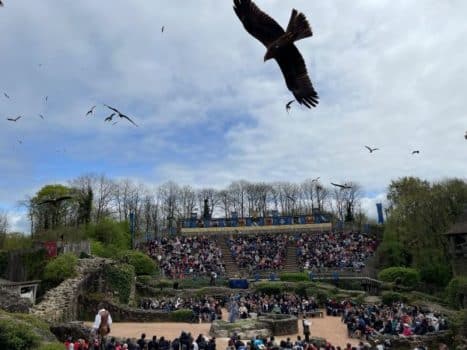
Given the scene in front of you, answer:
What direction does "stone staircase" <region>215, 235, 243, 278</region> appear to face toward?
toward the camera

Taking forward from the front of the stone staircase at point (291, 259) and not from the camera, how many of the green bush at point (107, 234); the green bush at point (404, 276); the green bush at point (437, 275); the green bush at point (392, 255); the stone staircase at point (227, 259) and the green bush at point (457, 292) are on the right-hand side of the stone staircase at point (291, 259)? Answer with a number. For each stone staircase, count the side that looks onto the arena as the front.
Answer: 2

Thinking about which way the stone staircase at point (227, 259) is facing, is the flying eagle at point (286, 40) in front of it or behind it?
in front

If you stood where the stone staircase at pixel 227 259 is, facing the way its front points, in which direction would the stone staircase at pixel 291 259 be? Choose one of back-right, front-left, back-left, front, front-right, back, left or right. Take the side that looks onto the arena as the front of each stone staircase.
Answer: left

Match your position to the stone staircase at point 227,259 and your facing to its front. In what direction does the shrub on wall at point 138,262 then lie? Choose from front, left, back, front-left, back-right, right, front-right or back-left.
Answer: front-right

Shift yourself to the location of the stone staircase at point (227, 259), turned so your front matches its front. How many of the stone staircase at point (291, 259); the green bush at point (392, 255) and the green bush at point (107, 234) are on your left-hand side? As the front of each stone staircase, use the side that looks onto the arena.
2

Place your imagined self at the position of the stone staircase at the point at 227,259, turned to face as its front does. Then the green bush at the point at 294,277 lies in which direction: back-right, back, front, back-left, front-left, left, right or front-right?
front-left

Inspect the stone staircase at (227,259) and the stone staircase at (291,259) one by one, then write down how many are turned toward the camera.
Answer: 2

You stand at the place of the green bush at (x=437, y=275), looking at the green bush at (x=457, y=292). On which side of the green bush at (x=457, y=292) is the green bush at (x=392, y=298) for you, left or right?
right

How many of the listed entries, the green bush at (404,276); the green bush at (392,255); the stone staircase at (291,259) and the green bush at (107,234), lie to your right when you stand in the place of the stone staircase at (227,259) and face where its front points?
1

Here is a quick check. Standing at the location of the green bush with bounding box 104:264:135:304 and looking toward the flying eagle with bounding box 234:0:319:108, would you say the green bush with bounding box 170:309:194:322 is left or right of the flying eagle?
left

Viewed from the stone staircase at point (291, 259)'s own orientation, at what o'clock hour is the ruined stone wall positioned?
The ruined stone wall is roughly at 1 o'clock from the stone staircase.

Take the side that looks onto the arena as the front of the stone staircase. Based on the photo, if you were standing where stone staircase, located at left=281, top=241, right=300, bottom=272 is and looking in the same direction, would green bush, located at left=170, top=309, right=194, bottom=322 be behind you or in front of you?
in front

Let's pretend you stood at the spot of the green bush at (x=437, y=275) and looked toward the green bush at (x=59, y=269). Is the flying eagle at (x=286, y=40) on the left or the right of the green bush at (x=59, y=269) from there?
left

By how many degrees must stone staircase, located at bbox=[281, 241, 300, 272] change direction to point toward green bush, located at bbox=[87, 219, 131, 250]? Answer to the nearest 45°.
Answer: approximately 90° to its right

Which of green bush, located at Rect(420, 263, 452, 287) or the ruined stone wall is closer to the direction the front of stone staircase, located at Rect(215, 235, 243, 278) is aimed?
the ruined stone wall
